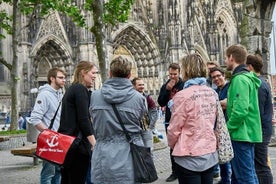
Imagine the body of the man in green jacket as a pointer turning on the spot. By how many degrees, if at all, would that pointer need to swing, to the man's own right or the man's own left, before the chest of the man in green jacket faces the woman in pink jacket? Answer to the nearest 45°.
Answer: approximately 45° to the man's own left

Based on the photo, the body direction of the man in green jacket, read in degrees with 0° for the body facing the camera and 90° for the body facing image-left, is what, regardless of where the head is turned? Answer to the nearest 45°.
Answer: approximately 90°

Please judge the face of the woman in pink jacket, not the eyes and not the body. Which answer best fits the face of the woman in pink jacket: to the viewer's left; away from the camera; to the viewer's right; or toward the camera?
away from the camera

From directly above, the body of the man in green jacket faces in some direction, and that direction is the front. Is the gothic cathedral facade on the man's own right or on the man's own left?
on the man's own right

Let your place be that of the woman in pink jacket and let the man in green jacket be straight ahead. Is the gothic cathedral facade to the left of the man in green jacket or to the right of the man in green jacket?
left
